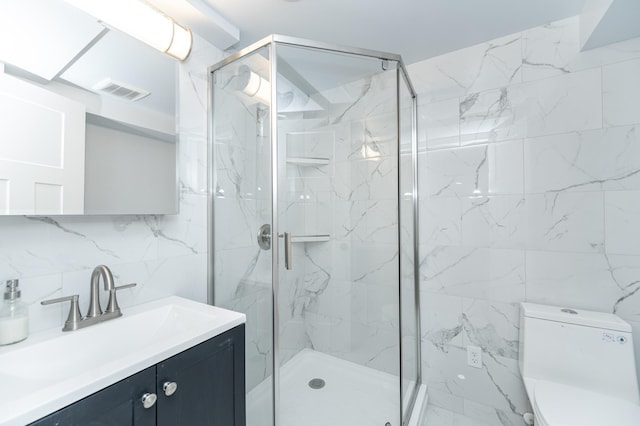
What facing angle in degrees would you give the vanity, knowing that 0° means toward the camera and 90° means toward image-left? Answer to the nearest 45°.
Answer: approximately 315°

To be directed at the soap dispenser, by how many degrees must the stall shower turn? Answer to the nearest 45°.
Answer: approximately 45° to its right

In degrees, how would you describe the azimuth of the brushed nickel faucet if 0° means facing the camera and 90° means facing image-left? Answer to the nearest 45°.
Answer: approximately 315°

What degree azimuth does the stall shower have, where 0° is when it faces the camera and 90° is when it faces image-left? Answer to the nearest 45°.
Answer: approximately 0°

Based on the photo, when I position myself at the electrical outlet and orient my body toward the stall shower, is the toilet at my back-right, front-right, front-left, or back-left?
back-left
